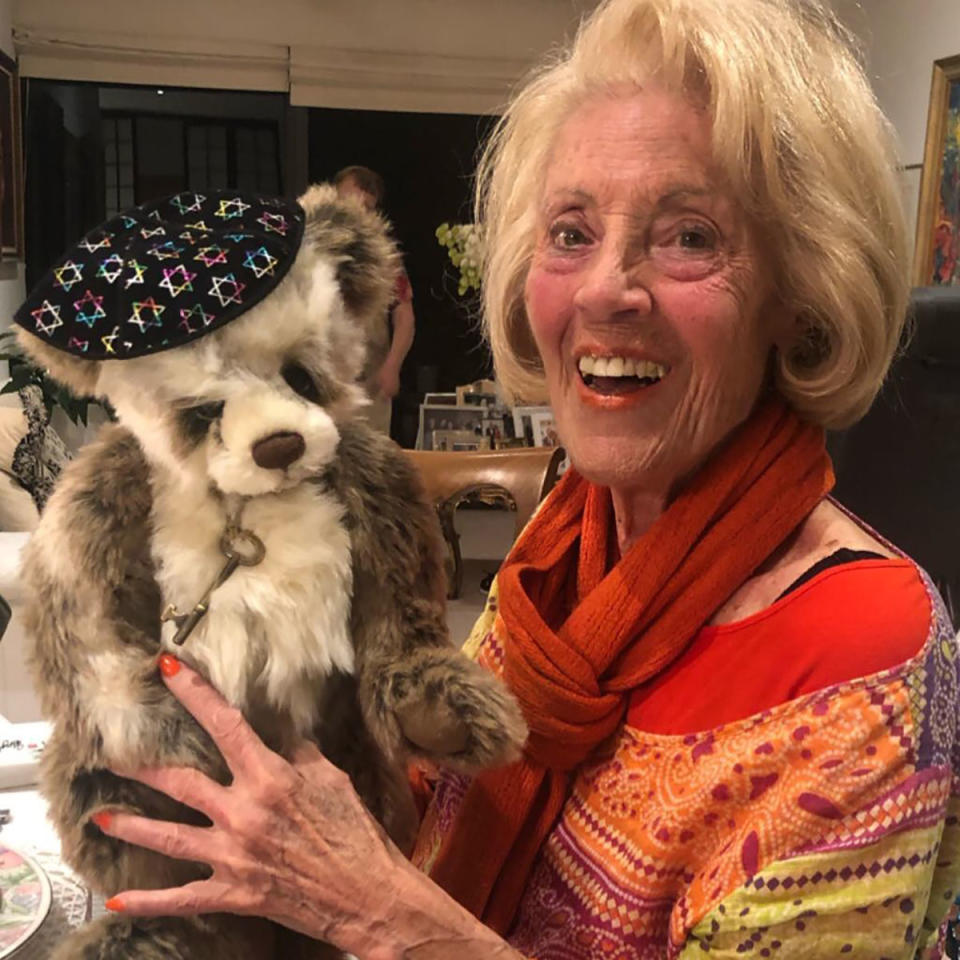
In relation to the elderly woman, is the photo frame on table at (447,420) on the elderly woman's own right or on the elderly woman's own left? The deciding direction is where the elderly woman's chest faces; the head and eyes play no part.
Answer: on the elderly woman's own right

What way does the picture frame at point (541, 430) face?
toward the camera

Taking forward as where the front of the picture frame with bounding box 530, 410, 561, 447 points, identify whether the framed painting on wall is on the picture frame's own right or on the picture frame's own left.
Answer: on the picture frame's own left

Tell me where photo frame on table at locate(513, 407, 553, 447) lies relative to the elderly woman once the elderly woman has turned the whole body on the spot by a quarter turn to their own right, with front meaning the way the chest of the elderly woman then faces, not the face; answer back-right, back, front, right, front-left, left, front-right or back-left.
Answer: front-right

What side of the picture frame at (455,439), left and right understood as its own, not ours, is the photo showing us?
front

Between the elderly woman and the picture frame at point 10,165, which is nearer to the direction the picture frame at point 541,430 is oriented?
the elderly woman

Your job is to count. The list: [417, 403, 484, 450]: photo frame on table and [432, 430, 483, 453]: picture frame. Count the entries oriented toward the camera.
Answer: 2
